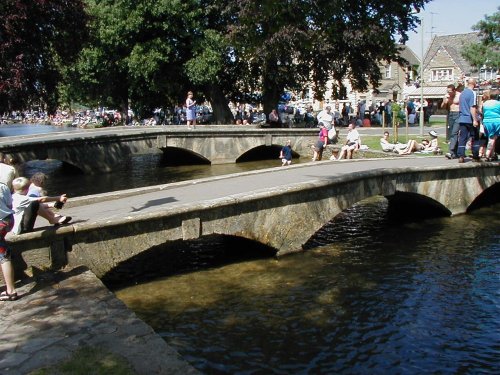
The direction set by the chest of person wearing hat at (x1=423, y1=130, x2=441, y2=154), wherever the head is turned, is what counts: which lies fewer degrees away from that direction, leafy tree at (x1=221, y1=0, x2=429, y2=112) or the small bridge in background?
the small bridge in background

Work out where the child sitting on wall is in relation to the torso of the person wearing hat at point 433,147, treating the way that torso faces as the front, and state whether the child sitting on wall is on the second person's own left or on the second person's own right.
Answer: on the second person's own left

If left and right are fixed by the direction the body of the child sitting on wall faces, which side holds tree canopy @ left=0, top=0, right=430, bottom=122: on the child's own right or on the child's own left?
on the child's own left

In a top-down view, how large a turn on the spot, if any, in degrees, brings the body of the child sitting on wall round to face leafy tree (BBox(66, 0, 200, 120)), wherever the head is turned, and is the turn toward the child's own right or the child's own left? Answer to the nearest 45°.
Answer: approximately 90° to the child's own left

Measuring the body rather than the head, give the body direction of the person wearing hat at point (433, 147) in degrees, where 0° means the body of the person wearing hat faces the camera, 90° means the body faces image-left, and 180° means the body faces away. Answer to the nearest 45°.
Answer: approximately 90°

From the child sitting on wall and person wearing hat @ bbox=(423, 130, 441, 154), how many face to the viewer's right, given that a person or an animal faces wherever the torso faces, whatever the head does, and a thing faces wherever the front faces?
1

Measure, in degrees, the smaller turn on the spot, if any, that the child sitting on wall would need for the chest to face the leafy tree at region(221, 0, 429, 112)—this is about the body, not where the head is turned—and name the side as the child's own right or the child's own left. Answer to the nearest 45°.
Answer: approximately 45° to the child's own left

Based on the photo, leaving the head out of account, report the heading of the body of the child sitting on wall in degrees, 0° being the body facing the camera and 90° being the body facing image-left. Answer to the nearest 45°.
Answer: approximately 270°

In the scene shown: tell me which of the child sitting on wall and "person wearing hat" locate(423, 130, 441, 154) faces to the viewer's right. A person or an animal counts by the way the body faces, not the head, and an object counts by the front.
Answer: the child sitting on wall
